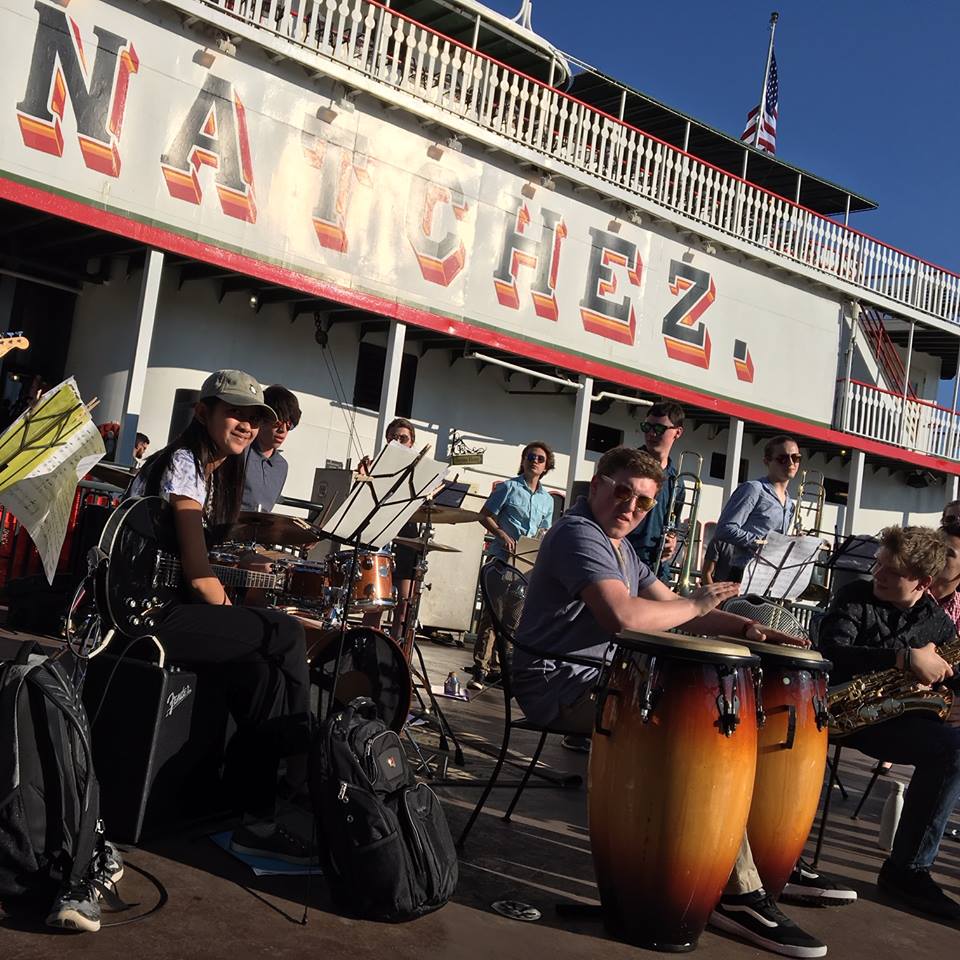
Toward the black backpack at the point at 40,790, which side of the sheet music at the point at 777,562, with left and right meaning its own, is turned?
back

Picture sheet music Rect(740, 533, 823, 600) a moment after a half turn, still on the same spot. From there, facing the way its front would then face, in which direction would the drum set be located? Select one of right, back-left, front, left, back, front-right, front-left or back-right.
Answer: front-right

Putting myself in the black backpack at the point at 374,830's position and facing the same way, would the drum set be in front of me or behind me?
behind

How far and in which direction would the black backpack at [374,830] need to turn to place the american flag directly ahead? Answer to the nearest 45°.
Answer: approximately 135° to its left

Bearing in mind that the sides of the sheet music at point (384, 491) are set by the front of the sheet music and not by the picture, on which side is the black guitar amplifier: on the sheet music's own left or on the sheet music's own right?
on the sheet music's own left

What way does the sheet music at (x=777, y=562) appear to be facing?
away from the camera

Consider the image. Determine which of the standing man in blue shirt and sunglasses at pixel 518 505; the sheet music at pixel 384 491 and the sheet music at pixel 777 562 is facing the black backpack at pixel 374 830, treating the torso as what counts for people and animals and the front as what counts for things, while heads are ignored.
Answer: the standing man in blue shirt and sunglasses
